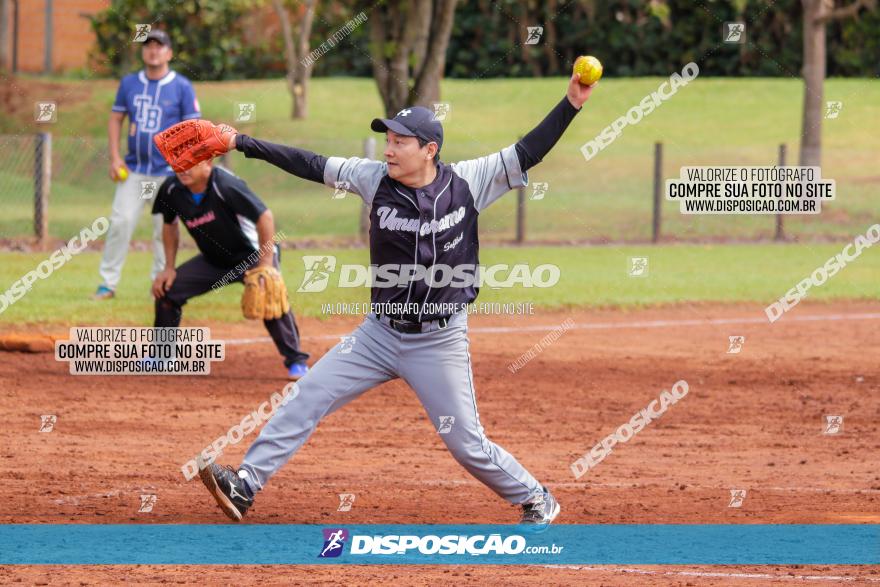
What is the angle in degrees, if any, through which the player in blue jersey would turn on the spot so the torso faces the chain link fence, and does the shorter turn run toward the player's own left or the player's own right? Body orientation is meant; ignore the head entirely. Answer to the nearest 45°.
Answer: approximately 135° to the player's own left

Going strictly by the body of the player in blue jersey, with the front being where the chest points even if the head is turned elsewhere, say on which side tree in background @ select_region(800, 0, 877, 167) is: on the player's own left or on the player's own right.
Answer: on the player's own left

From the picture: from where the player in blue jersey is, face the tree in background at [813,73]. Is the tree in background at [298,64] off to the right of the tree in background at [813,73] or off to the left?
left

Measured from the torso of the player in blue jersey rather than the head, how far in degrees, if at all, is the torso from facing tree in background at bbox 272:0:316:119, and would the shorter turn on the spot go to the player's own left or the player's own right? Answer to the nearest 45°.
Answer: approximately 180°

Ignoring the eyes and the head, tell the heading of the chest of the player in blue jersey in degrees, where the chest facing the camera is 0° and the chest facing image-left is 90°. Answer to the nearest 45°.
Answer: approximately 0°
